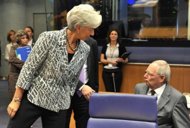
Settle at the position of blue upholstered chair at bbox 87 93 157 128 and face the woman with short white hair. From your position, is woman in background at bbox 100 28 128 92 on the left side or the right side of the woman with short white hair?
right

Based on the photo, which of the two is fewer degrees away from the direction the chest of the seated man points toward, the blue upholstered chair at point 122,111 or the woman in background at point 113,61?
the blue upholstered chair

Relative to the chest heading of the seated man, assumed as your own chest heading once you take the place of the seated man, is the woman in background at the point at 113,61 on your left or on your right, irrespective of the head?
on your right

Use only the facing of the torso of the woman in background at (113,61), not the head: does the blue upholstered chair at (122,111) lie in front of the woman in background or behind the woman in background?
in front

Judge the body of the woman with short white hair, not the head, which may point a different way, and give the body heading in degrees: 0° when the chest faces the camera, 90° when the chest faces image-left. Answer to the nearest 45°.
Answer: approximately 315°

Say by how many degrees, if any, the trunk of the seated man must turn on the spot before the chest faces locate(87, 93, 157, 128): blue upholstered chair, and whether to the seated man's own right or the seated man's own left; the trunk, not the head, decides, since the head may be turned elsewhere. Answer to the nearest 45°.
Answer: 0° — they already face it

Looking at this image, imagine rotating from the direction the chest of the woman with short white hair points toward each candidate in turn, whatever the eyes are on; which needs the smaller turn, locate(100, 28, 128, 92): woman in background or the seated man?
the seated man

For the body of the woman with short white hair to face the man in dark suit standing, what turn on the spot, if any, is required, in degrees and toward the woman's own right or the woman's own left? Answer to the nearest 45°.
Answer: approximately 135° to the woman's own left

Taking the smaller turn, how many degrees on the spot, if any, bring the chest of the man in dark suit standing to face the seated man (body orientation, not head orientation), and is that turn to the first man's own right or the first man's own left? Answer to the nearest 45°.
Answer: approximately 90° to the first man's own left

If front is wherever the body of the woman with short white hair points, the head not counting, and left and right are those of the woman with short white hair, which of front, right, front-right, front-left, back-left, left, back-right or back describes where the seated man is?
front-left

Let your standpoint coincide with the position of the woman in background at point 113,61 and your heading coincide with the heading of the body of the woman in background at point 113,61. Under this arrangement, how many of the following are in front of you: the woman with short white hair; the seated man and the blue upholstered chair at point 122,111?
3

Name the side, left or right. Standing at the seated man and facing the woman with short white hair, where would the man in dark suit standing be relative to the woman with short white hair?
right

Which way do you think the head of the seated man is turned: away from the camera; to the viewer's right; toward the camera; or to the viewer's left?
to the viewer's left
